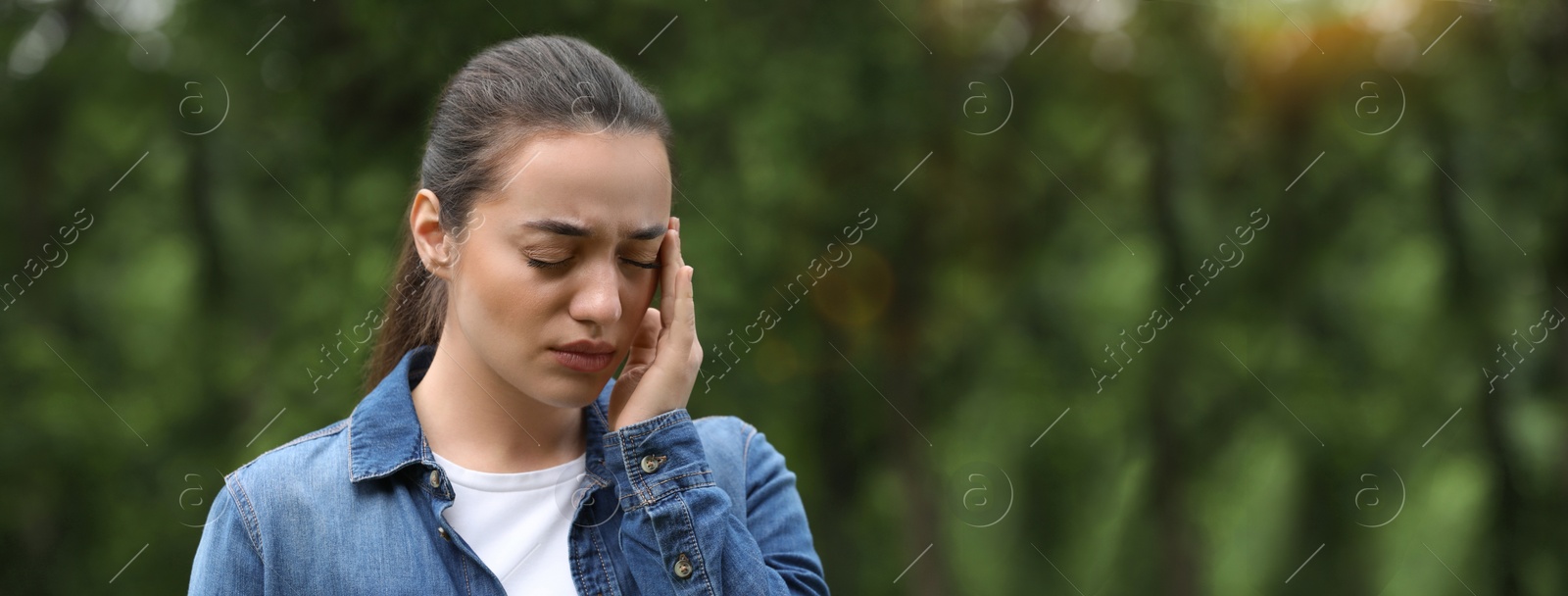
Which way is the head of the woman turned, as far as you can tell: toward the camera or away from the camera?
toward the camera

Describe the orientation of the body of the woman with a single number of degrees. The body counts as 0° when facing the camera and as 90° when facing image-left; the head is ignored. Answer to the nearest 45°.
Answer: approximately 315°
